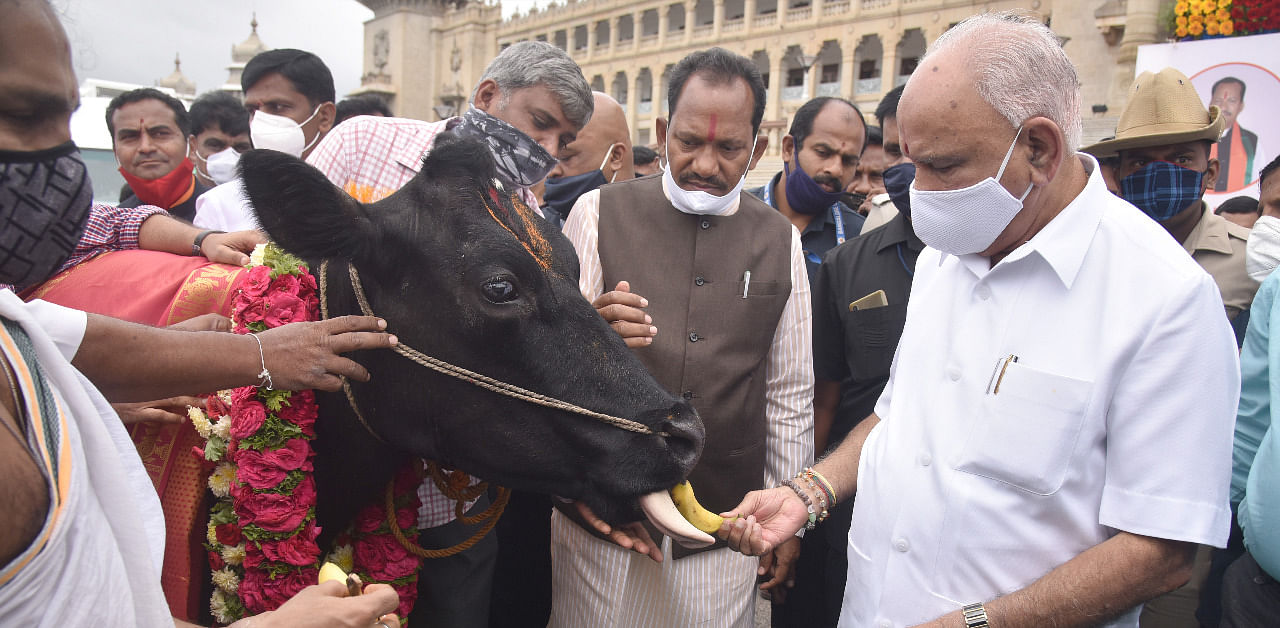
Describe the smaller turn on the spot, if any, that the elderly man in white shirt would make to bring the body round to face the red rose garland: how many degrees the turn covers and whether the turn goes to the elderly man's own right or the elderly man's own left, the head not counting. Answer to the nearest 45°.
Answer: approximately 45° to the elderly man's own right

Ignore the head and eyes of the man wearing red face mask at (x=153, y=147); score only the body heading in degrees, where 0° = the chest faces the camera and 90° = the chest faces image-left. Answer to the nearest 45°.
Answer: approximately 0°

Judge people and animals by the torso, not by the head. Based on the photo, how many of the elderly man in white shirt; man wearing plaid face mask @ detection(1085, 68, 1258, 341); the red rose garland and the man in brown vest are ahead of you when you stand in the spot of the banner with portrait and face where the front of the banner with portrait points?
4

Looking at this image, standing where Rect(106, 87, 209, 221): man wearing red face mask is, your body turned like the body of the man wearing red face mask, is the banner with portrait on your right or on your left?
on your left

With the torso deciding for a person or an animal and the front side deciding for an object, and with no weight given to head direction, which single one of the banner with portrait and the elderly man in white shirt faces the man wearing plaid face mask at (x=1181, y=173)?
the banner with portrait

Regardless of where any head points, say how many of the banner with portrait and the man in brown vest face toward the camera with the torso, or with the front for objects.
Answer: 2

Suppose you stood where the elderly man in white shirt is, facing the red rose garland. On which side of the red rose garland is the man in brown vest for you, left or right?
right

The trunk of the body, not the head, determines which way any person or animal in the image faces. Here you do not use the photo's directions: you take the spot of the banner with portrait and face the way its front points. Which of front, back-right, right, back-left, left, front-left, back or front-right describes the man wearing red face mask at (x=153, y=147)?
front-right

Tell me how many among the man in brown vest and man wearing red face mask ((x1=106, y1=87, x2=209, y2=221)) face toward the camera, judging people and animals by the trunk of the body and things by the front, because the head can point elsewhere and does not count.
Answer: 2

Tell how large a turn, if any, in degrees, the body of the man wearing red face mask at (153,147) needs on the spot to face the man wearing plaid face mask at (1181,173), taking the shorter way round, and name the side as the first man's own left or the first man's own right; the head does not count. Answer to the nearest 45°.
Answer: approximately 45° to the first man's own left

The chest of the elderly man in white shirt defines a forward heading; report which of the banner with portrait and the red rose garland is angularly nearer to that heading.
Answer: the red rose garland

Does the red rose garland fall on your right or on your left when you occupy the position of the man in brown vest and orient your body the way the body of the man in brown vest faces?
on your right
